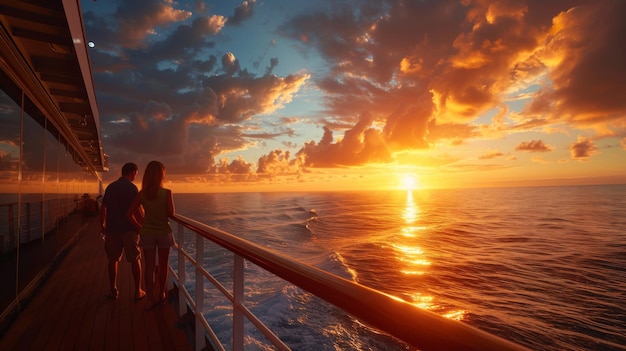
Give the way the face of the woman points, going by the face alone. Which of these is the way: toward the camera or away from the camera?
away from the camera

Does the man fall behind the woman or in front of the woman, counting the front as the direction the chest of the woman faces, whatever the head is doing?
in front

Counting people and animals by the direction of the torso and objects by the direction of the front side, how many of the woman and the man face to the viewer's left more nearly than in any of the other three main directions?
0

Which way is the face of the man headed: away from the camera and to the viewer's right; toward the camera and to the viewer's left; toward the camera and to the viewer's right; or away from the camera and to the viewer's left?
away from the camera and to the viewer's right

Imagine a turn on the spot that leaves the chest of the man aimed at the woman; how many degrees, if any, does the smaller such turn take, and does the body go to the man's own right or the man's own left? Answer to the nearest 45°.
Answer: approximately 90° to the man's own right

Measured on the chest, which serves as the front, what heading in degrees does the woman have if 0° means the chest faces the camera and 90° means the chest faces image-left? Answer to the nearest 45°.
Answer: approximately 180°

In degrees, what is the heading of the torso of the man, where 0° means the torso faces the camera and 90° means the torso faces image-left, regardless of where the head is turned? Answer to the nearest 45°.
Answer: approximately 225°
